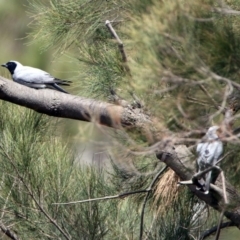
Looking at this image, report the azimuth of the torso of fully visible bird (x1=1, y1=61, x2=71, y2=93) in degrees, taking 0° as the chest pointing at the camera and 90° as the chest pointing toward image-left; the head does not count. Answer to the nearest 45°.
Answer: approximately 90°
